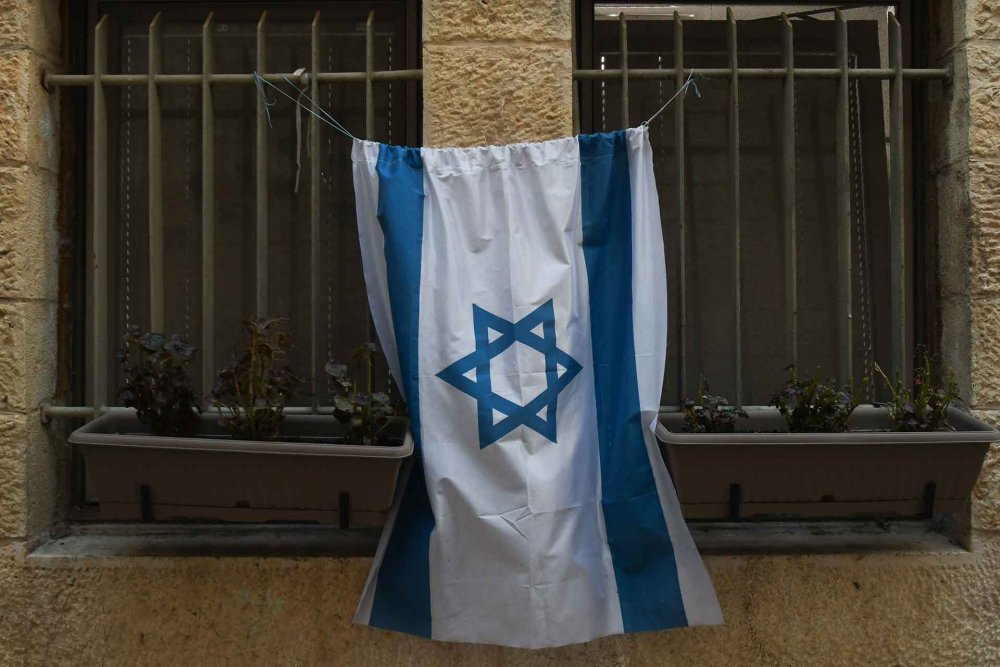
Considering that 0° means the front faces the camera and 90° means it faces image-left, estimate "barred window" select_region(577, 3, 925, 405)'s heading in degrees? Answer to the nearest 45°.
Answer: approximately 0°

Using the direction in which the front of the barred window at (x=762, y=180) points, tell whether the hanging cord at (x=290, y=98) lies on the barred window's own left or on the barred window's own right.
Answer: on the barred window's own right

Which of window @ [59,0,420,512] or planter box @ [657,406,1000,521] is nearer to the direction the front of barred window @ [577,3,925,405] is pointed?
the planter box

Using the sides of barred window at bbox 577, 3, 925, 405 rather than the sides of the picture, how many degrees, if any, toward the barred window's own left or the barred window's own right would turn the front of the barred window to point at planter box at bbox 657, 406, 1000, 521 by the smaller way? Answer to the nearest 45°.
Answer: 0° — it already faces it

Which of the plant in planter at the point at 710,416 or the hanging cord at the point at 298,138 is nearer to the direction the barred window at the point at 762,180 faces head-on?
the plant in planter

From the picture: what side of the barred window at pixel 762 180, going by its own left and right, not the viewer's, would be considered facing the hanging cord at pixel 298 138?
right
